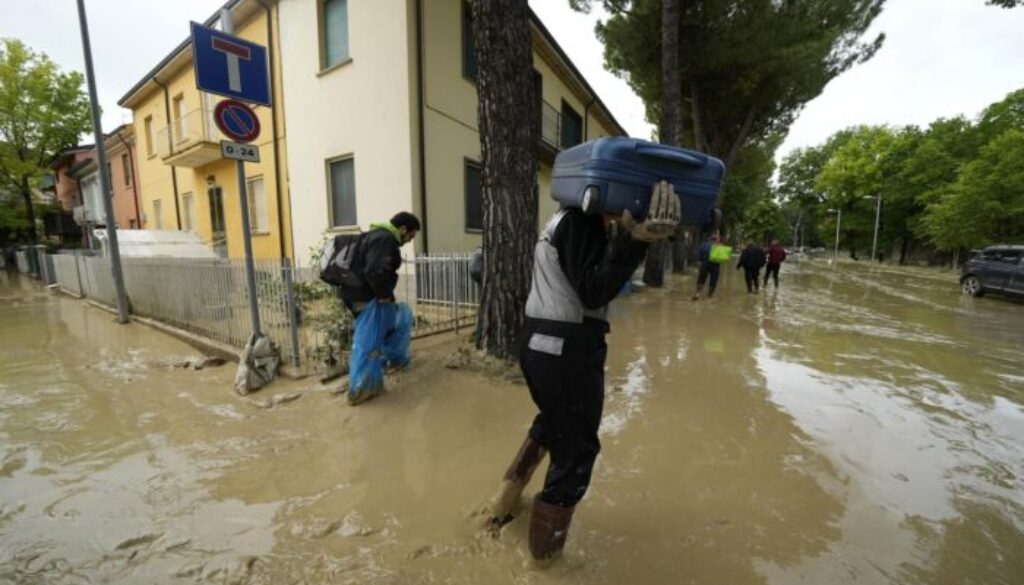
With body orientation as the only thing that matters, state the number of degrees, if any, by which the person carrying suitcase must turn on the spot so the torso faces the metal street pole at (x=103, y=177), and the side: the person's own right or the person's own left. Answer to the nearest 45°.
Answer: approximately 90° to the person's own left

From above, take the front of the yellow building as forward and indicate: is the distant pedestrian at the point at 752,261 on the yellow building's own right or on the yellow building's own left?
on the yellow building's own left

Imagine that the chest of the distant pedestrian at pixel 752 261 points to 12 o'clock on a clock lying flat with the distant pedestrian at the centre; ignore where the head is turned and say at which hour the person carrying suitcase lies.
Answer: The person carrying suitcase is roughly at 6 o'clock from the distant pedestrian.

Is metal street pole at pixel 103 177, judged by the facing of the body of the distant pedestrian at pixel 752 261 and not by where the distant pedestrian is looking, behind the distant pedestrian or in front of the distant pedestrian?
behind

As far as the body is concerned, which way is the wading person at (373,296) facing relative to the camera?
to the viewer's right

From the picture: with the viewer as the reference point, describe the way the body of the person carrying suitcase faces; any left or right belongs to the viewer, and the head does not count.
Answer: facing away from the viewer and to the right of the viewer

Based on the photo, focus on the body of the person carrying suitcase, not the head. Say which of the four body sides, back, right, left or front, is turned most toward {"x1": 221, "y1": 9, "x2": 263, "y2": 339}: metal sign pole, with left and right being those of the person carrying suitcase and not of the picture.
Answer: left

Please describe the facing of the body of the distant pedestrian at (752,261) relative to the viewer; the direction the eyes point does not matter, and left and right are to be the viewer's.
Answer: facing away from the viewer
